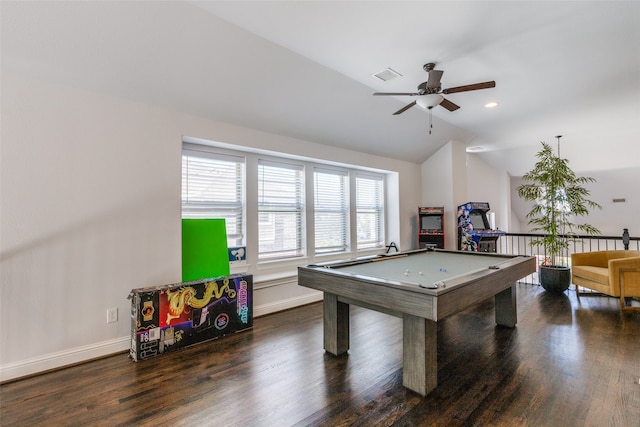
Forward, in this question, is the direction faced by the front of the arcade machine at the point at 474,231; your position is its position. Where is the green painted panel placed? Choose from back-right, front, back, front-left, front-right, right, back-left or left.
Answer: right

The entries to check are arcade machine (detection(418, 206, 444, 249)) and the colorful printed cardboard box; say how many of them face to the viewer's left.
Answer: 0

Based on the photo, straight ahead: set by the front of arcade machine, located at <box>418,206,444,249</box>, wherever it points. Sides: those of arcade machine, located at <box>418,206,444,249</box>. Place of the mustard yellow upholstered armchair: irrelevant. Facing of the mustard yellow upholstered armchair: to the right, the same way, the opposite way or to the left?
to the right

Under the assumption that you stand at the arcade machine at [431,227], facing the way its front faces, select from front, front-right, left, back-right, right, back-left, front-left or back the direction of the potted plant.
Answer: left

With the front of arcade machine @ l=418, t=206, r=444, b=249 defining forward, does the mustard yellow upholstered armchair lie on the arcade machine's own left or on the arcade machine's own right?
on the arcade machine's own left

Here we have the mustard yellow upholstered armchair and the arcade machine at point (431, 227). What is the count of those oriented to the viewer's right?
0

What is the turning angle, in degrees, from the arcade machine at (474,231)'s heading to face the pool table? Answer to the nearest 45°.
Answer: approximately 45° to its right

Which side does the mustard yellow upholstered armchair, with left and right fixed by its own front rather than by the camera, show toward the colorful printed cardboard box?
front

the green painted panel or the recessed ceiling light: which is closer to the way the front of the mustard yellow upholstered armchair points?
the green painted panel

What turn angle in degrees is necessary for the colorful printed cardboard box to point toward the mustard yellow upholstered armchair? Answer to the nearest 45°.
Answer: approximately 45° to its left

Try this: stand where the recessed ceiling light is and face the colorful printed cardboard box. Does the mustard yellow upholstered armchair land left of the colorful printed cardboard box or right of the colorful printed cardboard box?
left

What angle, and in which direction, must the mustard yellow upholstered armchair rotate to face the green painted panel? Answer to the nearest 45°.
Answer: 0° — it already faces it
